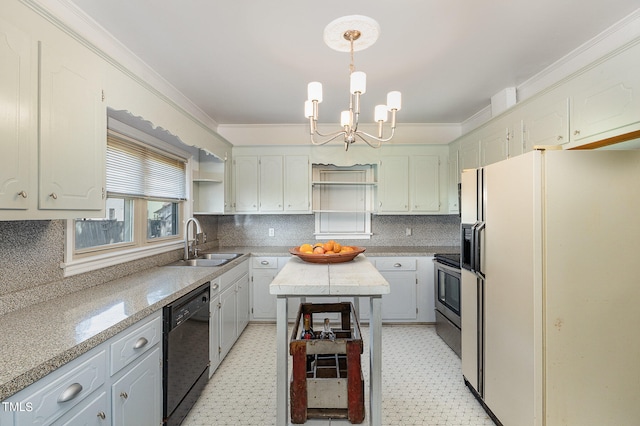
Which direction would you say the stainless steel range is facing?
to the viewer's left

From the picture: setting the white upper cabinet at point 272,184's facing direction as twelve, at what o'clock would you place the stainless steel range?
The stainless steel range is roughly at 10 o'clock from the white upper cabinet.

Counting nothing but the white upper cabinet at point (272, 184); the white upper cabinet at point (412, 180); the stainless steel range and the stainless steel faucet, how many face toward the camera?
2

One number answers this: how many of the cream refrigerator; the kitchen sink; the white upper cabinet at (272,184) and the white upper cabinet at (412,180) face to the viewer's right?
1

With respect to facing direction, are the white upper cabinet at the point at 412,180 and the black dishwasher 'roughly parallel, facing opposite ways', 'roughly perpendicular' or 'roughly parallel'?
roughly perpendicular

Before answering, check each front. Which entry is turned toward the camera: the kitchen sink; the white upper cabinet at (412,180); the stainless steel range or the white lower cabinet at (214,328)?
the white upper cabinet

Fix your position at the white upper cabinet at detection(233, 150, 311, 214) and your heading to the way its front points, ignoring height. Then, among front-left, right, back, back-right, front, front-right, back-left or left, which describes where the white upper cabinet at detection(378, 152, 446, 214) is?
left

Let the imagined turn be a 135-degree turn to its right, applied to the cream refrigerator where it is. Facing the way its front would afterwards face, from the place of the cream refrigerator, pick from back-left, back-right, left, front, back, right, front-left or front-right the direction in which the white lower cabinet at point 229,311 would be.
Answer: left

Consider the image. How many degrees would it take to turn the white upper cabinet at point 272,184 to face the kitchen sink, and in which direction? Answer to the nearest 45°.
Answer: approximately 45° to its right

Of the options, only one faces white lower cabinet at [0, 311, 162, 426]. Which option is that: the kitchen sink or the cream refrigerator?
the cream refrigerator

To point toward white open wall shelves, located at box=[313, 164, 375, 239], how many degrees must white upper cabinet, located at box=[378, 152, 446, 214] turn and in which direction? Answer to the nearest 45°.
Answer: approximately 90° to its right

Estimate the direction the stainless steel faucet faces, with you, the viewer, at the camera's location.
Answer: facing to the right of the viewer

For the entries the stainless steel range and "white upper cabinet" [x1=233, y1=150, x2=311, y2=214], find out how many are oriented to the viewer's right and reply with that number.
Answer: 0

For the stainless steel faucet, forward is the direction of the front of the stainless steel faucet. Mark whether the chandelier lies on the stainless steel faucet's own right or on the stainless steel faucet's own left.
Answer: on the stainless steel faucet's own right
